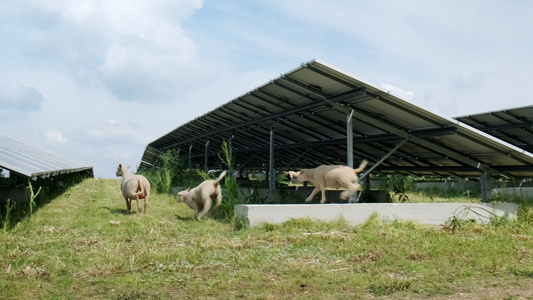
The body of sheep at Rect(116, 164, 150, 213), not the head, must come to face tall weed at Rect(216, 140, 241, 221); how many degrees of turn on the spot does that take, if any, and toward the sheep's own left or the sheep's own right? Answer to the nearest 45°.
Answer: approximately 135° to the sheep's own right

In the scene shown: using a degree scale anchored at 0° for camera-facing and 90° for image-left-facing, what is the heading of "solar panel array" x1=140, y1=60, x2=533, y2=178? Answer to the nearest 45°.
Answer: approximately 225°

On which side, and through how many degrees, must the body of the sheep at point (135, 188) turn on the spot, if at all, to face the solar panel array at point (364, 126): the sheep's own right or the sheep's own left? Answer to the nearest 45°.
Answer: approximately 135° to the sheep's own right

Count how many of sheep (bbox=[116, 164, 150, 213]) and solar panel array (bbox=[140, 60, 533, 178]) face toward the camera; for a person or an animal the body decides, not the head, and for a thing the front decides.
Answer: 0

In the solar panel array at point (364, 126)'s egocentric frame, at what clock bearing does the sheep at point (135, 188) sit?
The sheep is roughly at 7 o'clock from the solar panel array.

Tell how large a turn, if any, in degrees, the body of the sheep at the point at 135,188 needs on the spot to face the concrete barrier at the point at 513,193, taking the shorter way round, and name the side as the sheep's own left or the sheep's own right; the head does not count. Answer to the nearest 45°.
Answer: approximately 135° to the sheep's own right

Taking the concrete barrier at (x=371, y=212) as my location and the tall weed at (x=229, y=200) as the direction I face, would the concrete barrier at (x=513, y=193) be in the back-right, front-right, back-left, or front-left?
back-right

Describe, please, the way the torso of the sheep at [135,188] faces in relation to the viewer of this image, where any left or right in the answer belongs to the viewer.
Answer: facing away from the viewer and to the left of the viewer

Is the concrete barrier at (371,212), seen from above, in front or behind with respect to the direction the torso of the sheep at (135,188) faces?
behind
